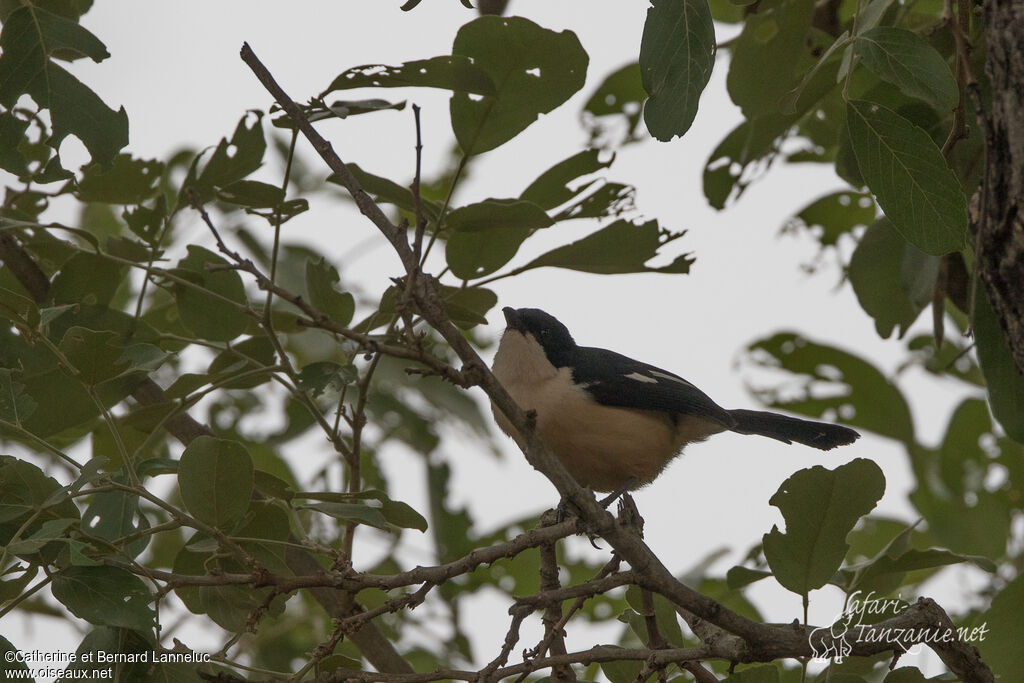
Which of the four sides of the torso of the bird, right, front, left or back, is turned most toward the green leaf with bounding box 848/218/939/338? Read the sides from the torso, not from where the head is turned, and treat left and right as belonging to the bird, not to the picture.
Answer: back

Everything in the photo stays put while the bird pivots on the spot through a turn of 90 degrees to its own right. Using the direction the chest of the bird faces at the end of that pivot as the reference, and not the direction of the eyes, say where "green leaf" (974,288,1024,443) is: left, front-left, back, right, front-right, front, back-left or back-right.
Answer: back-right

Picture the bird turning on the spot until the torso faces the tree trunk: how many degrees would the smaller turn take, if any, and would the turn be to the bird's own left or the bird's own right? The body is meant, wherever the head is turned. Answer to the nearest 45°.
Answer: approximately 135° to the bird's own left

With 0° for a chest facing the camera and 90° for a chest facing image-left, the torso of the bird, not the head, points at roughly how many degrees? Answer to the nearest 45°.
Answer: approximately 90°

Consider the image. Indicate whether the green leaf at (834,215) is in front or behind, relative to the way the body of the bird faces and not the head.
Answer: behind
